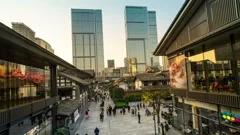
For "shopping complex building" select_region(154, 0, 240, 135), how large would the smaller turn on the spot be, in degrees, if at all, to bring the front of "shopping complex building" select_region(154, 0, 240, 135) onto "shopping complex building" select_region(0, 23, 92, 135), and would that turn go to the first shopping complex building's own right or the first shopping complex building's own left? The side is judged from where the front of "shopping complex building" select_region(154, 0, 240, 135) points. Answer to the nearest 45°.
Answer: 0° — it already faces it

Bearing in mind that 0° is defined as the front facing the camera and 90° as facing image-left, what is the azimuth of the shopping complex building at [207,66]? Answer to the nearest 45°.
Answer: approximately 45°
